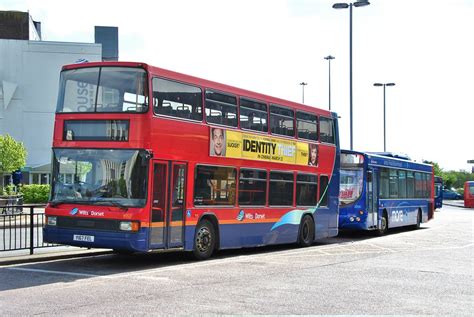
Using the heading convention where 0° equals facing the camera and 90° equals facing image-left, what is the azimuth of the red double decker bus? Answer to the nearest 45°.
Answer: approximately 45°

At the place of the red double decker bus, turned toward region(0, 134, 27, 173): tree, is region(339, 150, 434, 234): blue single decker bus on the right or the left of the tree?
right

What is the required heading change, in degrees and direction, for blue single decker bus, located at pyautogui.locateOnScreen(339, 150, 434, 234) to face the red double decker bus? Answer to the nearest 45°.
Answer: approximately 45° to its left

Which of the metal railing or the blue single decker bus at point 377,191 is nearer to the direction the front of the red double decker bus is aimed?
the metal railing

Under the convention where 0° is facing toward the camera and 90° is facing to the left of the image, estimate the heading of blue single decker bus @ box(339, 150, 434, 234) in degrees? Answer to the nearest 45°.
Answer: approximately 45°

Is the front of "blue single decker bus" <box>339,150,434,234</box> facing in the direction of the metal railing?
yes

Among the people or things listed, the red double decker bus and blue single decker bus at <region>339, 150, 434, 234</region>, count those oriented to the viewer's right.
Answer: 0
